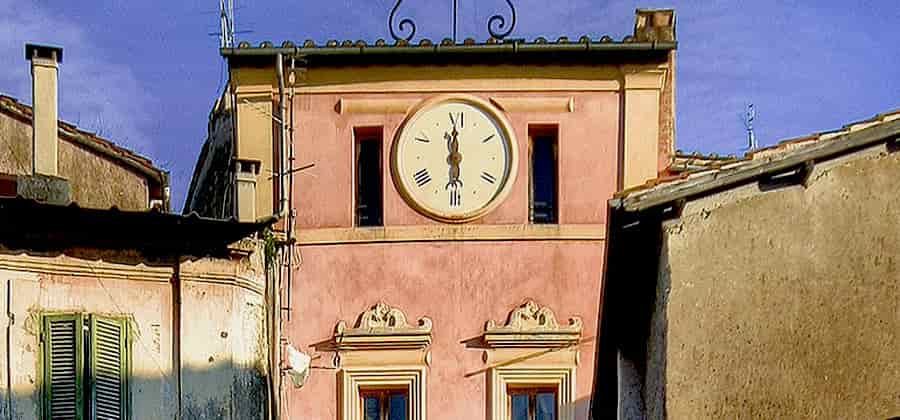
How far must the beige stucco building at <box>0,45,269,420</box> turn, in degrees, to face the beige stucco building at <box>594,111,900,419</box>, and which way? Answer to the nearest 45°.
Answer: approximately 45° to its left

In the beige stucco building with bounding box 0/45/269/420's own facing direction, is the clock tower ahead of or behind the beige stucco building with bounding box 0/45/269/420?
behind

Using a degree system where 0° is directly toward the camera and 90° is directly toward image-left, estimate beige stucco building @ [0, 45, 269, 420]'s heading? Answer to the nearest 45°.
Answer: approximately 0°
